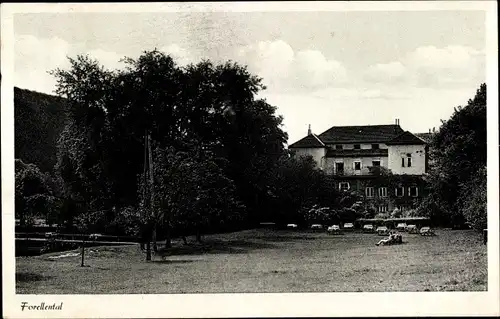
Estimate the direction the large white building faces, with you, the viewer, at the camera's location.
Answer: facing the viewer

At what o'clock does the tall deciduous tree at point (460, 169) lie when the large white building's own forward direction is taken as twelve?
The tall deciduous tree is roughly at 9 o'clock from the large white building.
